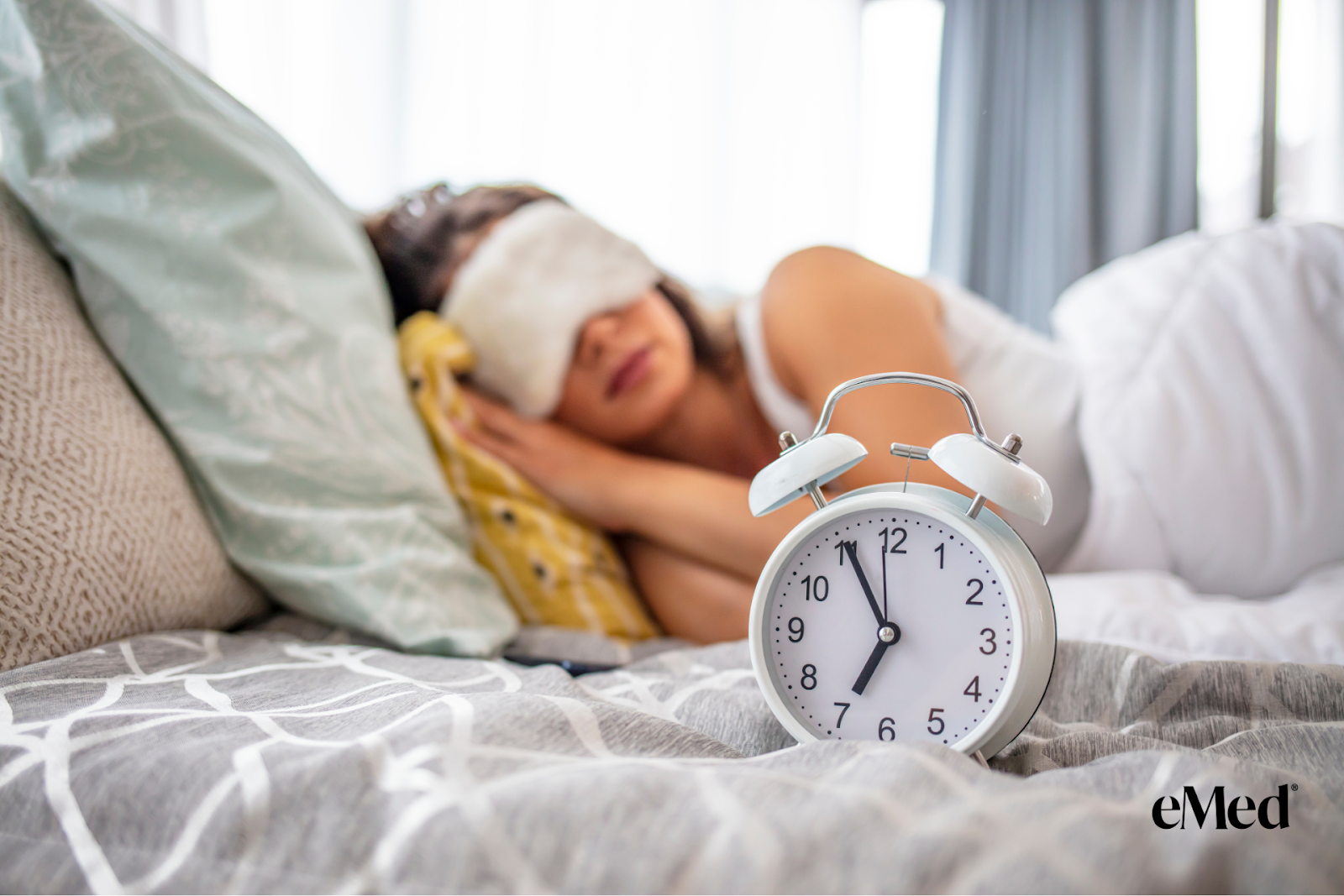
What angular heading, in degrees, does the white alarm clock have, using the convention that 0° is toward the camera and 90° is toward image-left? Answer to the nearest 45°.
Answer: approximately 0°

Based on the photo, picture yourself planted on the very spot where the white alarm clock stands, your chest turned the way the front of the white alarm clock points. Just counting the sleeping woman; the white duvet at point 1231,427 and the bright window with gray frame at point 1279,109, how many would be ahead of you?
0

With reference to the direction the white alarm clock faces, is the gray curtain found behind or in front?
behind
